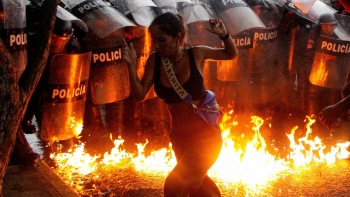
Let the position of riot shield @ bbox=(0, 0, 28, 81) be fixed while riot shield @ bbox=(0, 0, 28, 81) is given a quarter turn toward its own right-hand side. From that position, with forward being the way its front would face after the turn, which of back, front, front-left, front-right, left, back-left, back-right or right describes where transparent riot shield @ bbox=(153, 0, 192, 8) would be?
back-right

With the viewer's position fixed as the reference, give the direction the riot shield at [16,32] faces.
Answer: facing the viewer

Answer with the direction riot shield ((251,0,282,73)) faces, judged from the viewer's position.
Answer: facing the viewer and to the left of the viewer

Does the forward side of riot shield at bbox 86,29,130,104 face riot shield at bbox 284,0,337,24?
no

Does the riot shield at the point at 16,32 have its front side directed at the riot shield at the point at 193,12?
no

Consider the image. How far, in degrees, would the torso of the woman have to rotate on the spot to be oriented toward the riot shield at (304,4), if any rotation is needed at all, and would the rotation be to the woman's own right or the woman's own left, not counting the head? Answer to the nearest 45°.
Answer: approximately 180°

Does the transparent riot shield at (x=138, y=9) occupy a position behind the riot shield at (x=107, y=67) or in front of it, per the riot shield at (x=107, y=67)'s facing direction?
behind

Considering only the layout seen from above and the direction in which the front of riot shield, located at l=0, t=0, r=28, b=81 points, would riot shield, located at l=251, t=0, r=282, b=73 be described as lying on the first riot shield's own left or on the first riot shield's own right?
on the first riot shield's own left

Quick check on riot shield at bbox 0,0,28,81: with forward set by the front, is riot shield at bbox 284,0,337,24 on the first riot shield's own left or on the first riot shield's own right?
on the first riot shield's own left

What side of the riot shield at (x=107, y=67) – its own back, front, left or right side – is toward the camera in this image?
front

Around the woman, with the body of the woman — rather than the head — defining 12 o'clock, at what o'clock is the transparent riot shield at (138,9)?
The transparent riot shield is roughly at 4 o'clock from the woman.

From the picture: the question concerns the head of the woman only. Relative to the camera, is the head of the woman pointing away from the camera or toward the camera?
toward the camera

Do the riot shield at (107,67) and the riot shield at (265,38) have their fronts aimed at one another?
no

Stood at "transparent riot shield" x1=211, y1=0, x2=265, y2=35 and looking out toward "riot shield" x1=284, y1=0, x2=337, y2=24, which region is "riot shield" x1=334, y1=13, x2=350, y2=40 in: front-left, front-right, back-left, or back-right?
front-right
